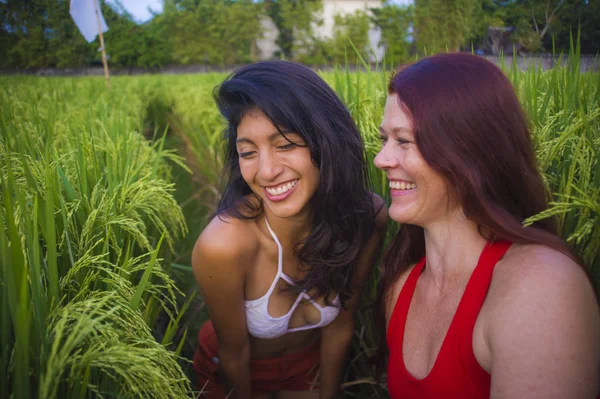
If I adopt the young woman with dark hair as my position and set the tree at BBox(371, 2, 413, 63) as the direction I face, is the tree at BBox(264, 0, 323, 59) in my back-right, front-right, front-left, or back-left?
front-left

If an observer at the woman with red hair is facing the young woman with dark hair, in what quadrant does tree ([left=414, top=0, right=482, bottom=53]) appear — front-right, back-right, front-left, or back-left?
front-right

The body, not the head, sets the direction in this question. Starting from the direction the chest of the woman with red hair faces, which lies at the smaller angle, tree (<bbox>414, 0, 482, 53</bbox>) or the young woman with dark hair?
the young woman with dark hair

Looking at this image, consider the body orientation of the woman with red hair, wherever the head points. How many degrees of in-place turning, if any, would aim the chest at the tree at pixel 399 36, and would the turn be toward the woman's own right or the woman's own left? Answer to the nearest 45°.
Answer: approximately 135° to the woman's own right

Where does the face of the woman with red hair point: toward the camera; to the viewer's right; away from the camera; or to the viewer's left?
to the viewer's left

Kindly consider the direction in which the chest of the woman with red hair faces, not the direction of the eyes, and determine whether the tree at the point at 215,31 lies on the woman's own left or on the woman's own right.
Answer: on the woman's own right

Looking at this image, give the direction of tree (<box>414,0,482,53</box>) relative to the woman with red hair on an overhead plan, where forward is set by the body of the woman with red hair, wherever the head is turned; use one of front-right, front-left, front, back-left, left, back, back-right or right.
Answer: back-right

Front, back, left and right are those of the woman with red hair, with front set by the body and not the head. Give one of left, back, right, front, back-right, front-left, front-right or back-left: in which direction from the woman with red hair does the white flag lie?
right

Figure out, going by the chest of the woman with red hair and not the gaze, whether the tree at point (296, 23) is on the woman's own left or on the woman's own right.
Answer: on the woman's own right

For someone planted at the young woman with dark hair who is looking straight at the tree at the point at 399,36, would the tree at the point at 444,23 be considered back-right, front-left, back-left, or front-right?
front-right

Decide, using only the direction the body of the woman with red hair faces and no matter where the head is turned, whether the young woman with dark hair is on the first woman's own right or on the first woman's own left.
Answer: on the first woman's own right

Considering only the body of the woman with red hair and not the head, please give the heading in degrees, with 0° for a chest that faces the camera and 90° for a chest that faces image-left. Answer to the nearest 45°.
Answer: approximately 45°

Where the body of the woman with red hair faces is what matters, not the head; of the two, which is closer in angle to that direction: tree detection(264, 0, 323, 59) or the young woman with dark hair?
the young woman with dark hair
